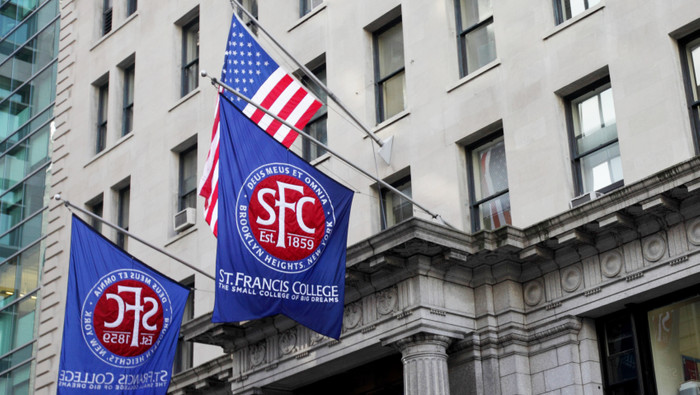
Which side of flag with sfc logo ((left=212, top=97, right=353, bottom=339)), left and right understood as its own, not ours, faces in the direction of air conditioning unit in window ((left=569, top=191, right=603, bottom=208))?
left

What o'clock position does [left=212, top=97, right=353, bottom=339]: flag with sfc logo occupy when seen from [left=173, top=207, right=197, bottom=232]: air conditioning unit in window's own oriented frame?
The flag with sfc logo is roughly at 10 o'clock from the air conditioning unit in window.

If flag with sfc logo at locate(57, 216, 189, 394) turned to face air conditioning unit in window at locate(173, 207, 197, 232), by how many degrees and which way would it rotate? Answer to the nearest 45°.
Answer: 0° — it already faces it

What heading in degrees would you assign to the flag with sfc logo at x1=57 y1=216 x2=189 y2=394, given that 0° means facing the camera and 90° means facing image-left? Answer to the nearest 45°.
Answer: approximately 180°

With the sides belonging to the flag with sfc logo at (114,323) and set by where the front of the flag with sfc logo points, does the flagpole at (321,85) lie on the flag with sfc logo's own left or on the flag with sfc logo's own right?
on the flag with sfc logo's own right

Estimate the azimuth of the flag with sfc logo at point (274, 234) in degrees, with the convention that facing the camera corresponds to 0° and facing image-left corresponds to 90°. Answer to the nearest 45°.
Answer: approximately 0°

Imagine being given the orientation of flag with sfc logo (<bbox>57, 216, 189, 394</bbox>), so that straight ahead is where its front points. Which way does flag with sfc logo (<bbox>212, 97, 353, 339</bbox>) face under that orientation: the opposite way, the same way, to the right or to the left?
the opposite way

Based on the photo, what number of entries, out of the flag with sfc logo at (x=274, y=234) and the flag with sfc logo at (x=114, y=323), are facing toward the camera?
1

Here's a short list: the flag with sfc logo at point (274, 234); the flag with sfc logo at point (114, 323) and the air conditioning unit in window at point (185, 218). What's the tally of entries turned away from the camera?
1

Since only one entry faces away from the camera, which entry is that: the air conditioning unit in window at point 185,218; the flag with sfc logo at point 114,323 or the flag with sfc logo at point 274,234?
the flag with sfc logo at point 114,323
